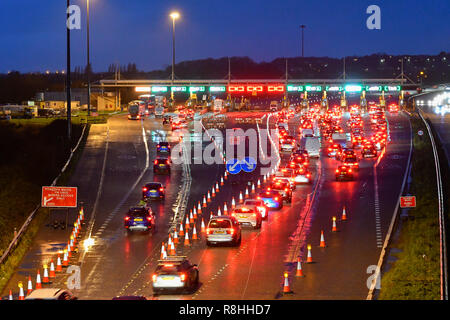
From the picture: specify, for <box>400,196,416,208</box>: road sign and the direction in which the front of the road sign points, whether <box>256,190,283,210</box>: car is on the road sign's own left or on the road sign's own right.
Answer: on the road sign's own right

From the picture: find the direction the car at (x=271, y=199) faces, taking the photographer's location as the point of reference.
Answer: facing away from the viewer and to the right of the viewer

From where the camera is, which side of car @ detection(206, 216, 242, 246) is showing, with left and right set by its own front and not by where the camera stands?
back

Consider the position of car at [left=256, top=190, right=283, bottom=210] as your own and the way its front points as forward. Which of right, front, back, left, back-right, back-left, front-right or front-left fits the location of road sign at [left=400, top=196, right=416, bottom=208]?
right

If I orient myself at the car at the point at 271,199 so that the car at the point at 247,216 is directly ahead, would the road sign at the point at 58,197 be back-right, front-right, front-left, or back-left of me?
front-right

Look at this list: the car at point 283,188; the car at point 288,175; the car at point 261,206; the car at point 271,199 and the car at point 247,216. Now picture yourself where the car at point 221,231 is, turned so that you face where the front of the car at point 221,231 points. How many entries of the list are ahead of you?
5

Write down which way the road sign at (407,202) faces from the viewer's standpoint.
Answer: facing the viewer

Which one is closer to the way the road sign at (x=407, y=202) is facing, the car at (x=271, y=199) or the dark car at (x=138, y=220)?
the dark car
